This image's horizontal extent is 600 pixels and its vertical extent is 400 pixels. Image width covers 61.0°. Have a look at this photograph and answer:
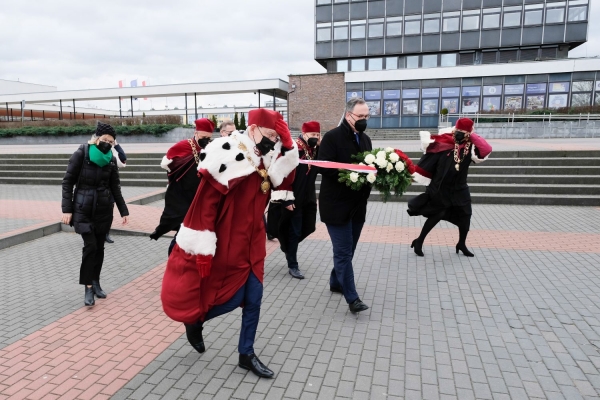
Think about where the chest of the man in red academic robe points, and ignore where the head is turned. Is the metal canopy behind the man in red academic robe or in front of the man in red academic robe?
behind

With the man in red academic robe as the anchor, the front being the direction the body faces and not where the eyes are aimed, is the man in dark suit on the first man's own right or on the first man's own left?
on the first man's own left

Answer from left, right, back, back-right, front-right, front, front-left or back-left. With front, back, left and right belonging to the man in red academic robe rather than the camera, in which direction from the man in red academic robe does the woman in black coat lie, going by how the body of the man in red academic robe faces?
back
